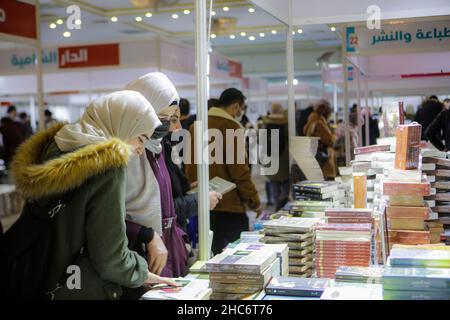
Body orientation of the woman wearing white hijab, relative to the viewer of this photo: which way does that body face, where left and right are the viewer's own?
facing to the right of the viewer

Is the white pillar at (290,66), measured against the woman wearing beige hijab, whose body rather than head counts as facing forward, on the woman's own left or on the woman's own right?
on the woman's own left

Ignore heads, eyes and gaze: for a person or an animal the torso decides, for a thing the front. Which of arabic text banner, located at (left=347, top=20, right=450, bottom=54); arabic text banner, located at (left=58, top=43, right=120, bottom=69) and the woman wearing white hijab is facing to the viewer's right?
the woman wearing white hijab

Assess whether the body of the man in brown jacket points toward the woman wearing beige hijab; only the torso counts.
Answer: no

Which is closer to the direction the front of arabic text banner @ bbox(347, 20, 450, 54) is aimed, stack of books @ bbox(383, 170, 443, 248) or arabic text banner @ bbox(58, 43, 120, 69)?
the stack of books

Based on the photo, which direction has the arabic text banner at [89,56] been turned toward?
toward the camera

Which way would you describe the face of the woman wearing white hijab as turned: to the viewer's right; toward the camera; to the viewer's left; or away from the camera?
to the viewer's right

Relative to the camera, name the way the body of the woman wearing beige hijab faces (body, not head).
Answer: to the viewer's right

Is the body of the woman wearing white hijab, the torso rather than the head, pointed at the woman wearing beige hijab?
no

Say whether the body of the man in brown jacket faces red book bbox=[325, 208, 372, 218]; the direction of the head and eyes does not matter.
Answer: no

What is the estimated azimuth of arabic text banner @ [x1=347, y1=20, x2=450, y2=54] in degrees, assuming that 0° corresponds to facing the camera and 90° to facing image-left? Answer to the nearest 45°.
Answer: approximately 0°

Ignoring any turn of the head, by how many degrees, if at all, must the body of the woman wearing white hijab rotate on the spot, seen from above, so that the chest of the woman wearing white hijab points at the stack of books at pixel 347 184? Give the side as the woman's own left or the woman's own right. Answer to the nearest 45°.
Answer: approximately 45° to the woman's own left

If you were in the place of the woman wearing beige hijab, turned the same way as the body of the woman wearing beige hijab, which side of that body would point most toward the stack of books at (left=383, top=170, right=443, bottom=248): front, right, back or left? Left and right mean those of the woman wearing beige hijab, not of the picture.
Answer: front

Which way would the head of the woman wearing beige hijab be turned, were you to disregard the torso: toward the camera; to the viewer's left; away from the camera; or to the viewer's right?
to the viewer's right
